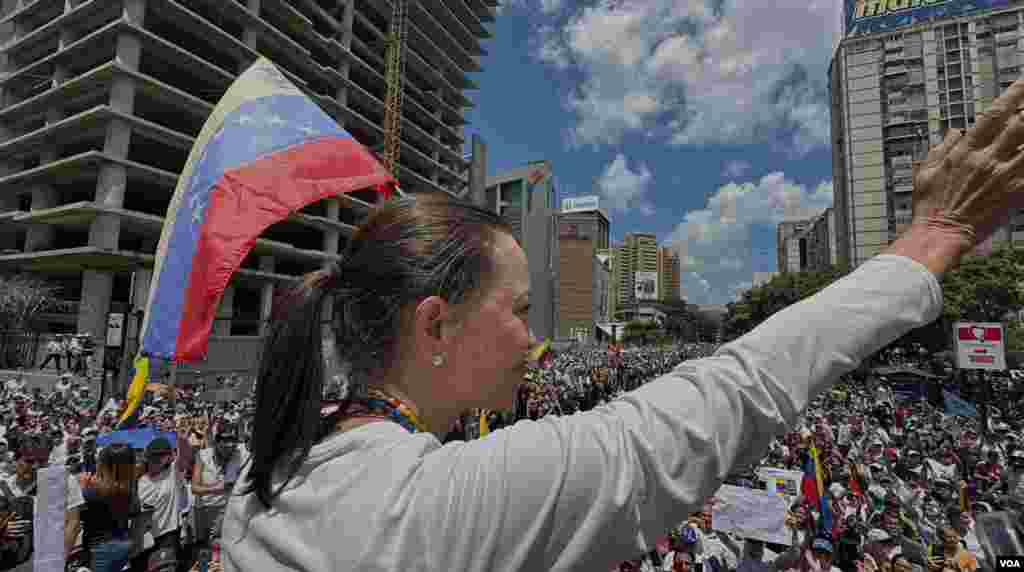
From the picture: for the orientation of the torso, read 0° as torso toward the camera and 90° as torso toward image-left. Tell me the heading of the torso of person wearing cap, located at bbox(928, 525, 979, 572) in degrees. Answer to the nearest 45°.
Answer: approximately 0°

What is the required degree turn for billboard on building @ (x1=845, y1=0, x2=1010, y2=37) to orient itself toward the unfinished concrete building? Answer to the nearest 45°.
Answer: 0° — it already faces it

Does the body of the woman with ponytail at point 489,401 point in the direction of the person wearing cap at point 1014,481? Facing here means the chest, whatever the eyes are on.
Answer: yes

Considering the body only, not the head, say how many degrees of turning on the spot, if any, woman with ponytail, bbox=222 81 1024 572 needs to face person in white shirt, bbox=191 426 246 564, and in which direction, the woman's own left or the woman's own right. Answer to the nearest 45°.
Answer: approximately 90° to the woman's own left

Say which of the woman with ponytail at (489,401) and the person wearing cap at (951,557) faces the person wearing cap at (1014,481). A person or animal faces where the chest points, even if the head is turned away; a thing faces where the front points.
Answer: the woman with ponytail

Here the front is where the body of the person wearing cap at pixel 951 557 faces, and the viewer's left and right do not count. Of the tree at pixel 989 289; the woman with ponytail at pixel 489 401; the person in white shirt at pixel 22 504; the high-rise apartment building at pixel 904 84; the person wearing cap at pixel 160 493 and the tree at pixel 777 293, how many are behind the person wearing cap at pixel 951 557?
3

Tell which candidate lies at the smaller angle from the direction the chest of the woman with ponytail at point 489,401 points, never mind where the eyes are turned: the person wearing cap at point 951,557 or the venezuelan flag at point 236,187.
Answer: the person wearing cap

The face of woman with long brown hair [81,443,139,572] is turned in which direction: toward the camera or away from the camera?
away from the camera

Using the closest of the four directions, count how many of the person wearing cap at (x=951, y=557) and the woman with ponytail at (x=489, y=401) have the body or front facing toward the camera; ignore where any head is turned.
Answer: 1

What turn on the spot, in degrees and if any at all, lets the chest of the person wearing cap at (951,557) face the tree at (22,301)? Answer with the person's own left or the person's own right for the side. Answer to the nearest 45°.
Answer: approximately 90° to the person's own right

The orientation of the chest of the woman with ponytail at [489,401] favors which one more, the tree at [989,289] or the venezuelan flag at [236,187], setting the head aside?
the tree

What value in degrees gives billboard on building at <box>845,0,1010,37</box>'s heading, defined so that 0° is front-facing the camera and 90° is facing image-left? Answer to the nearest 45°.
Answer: approximately 45°

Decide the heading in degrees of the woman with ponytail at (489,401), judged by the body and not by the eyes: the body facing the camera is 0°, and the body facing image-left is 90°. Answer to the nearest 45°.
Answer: approximately 225°

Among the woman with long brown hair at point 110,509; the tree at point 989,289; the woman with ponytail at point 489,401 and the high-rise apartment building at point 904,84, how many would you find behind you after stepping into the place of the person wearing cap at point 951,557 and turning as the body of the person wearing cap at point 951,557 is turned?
2

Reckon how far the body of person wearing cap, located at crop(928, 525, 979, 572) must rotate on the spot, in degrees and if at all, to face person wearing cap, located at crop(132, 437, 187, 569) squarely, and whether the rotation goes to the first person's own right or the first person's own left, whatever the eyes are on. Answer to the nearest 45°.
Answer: approximately 45° to the first person's own right
